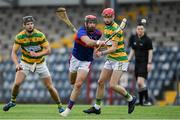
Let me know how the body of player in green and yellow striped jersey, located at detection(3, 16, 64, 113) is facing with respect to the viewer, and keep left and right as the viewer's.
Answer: facing the viewer

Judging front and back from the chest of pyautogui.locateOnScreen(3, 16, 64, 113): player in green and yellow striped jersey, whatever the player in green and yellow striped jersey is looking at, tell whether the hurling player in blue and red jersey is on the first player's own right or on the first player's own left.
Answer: on the first player's own left

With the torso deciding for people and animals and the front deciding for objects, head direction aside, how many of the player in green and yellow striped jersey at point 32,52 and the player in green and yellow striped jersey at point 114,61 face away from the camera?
0

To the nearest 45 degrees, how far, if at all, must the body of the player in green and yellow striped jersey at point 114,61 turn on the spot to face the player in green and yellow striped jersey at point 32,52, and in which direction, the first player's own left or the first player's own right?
approximately 45° to the first player's own right

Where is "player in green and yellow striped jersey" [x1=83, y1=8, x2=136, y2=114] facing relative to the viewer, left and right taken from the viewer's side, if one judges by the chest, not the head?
facing the viewer and to the left of the viewer

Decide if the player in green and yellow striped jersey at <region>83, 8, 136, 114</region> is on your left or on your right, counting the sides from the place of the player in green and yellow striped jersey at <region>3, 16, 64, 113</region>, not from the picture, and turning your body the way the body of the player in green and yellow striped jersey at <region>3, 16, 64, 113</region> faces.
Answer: on your left
